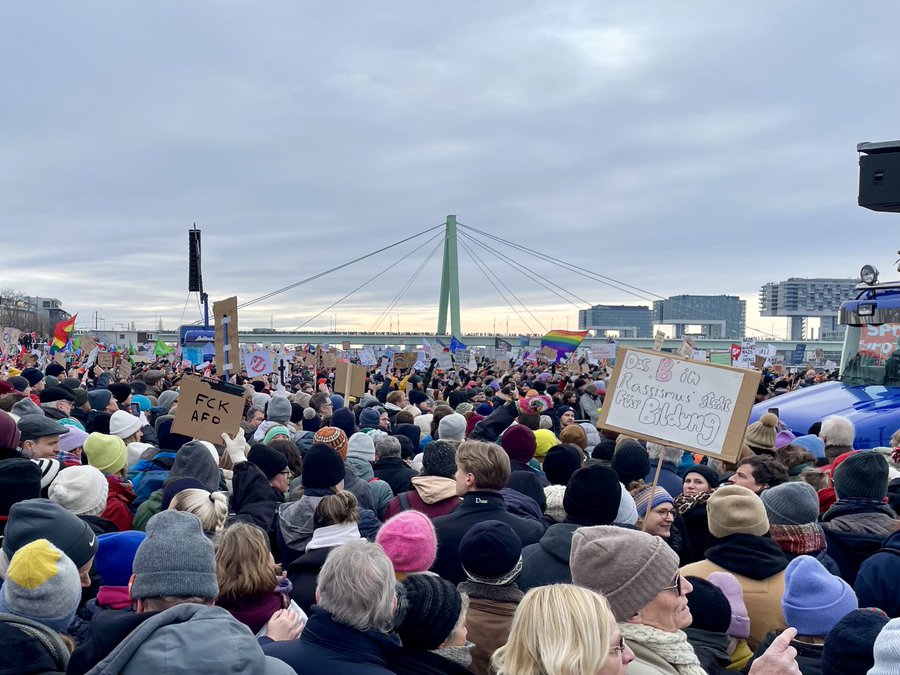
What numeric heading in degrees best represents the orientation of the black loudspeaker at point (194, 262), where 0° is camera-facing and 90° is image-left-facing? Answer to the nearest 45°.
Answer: approximately 0°

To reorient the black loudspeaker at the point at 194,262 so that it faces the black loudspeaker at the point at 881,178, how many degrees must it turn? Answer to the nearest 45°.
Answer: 0° — it already faces it

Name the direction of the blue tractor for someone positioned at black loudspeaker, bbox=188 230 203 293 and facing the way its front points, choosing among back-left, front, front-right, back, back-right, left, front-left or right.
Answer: front-left

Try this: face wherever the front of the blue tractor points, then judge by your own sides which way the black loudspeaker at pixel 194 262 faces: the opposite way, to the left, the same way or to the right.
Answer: to the left

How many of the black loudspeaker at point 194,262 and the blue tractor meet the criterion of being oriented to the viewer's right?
0

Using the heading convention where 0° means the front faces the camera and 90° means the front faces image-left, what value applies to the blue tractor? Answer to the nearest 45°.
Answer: approximately 45°

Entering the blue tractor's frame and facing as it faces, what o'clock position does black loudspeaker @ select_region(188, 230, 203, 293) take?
The black loudspeaker is roughly at 2 o'clock from the blue tractor.
